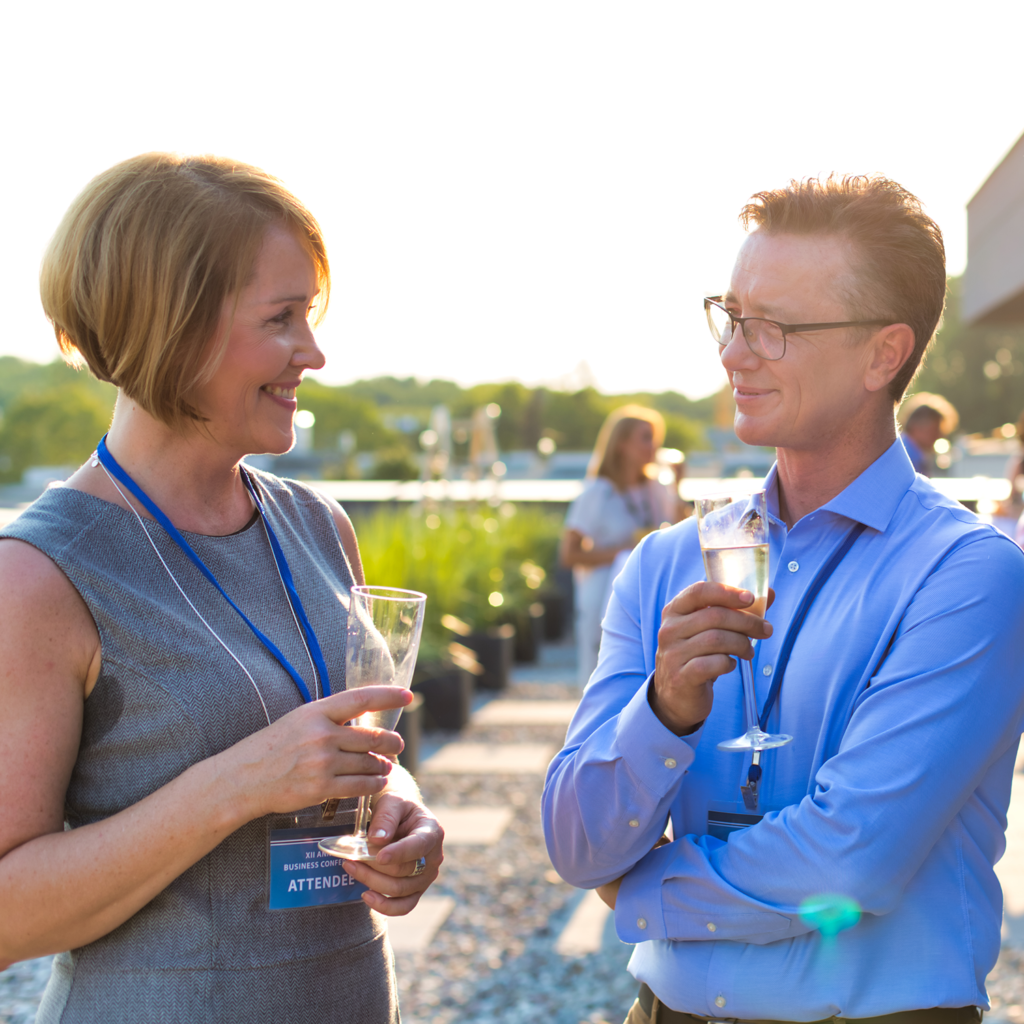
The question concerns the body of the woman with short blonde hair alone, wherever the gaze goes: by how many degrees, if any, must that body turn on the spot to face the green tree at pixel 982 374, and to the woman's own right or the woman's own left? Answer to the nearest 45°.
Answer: approximately 90° to the woman's own left

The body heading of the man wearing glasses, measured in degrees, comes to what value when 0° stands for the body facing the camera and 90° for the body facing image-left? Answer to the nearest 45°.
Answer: approximately 45°

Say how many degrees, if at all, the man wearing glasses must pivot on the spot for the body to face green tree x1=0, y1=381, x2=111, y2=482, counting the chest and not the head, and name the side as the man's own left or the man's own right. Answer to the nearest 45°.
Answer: approximately 90° to the man's own right

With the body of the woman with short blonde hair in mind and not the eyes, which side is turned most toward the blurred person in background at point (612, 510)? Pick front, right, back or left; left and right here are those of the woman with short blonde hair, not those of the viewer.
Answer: left

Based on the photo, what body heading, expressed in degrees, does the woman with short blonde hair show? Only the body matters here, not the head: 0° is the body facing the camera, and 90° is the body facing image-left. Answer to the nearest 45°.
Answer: approximately 315°

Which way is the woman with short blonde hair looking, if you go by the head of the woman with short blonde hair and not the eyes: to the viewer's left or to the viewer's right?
to the viewer's right

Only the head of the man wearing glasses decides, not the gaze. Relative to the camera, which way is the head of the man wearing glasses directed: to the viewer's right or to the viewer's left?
to the viewer's left

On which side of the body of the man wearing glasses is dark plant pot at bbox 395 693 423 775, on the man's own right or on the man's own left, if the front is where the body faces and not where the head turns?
on the man's own right

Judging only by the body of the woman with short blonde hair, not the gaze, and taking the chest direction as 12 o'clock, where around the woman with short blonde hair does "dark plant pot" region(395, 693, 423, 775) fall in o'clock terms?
The dark plant pot is roughly at 8 o'clock from the woman with short blonde hair.

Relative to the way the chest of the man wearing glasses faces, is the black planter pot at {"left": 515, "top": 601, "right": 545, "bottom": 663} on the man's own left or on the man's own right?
on the man's own right

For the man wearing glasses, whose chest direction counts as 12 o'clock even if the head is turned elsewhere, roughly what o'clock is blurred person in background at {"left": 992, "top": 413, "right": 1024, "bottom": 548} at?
The blurred person in background is roughly at 5 o'clock from the man wearing glasses.
